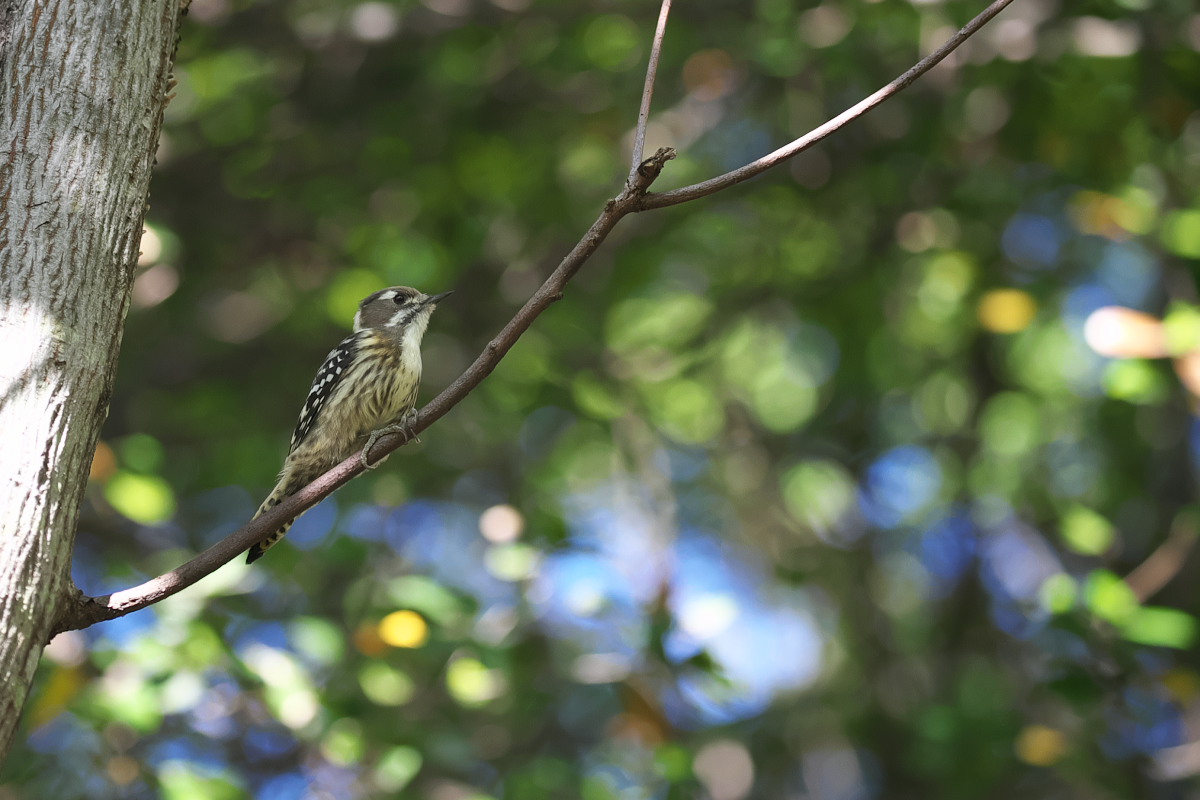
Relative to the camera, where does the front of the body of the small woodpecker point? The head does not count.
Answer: to the viewer's right

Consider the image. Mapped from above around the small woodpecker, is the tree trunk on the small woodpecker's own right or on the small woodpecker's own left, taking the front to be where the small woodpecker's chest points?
on the small woodpecker's own right
